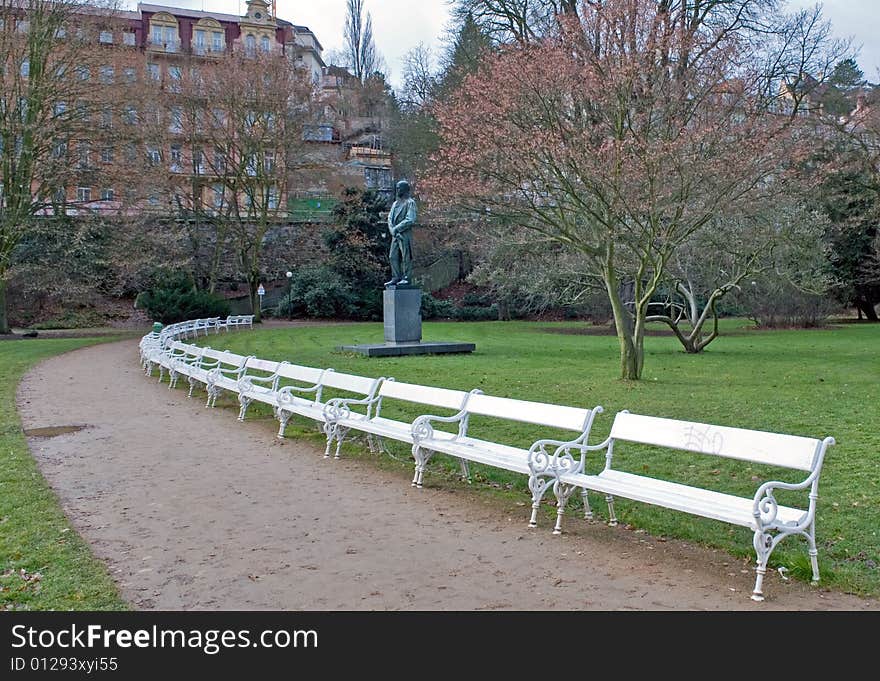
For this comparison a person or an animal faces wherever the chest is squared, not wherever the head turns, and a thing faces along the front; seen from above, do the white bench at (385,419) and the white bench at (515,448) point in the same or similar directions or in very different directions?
same or similar directions

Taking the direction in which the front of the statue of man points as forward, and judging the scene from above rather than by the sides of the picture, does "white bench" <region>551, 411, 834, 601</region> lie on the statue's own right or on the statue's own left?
on the statue's own left

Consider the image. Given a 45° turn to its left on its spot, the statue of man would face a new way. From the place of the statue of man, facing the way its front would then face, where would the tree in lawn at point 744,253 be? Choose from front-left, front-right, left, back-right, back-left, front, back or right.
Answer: left

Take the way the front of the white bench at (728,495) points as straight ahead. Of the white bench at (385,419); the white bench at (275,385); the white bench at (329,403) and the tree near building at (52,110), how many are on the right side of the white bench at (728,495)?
4

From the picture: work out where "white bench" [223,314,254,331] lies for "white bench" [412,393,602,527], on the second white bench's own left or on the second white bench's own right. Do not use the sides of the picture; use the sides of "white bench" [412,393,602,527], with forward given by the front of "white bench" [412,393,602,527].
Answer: on the second white bench's own right

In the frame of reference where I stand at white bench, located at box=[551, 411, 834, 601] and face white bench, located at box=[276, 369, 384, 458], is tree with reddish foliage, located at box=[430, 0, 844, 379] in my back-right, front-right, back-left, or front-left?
front-right

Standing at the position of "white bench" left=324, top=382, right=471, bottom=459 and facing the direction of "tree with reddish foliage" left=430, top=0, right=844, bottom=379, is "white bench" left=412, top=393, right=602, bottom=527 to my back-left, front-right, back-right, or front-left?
back-right

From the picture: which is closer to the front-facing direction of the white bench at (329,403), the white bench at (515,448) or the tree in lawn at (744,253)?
the white bench

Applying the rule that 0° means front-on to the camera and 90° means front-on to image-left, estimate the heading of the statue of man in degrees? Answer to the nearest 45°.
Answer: approximately 45°

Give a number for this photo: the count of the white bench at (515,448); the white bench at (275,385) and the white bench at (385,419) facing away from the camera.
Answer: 0

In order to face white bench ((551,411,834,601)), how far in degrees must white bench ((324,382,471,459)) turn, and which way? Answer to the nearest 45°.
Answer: approximately 90° to its left

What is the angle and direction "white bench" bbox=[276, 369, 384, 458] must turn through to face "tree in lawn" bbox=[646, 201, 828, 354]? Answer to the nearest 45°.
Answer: approximately 180°

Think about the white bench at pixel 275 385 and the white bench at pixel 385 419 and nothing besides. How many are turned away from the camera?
0

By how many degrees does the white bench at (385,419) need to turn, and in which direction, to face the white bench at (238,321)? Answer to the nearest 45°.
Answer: approximately 135° to its right

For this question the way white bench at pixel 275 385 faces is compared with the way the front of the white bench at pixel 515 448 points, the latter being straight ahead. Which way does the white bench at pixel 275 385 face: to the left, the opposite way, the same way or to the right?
the same way

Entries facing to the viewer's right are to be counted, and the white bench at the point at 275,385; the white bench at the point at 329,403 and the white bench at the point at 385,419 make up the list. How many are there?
0

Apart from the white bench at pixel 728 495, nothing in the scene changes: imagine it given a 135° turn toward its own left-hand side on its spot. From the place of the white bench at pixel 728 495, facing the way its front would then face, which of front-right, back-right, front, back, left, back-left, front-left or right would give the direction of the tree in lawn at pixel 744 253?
left

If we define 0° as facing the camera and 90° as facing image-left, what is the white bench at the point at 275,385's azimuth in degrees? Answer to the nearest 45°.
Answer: approximately 45°

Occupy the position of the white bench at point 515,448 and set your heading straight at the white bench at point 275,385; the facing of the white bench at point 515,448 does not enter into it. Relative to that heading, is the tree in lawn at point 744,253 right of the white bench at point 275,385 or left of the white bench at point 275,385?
right

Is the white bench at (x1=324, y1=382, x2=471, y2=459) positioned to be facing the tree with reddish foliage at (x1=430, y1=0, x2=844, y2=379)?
no

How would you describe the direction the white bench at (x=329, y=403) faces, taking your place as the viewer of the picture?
facing the viewer and to the left of the viewer

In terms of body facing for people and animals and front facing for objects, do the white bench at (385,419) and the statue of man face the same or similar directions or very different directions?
same or similar directions
